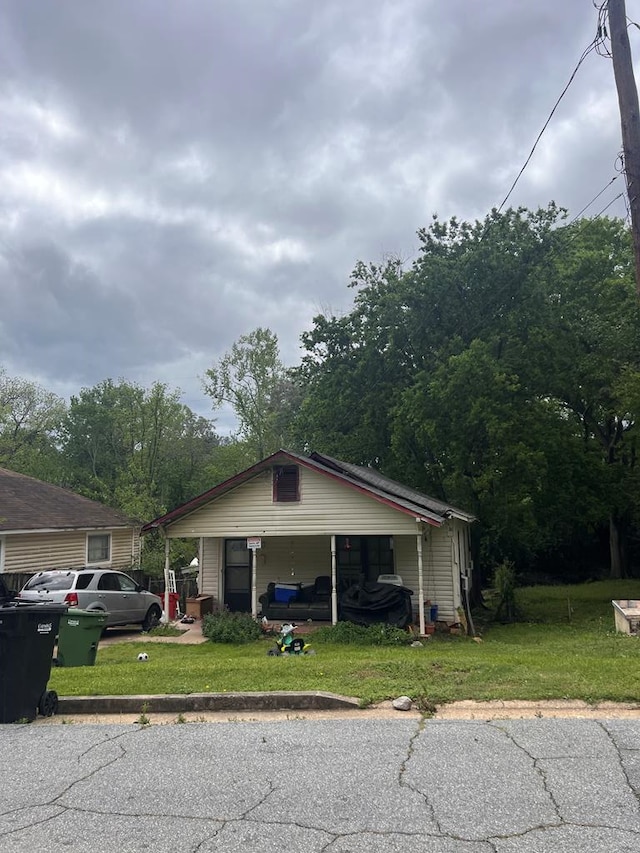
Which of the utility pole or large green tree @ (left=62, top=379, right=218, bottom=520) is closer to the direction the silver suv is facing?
the large green tree

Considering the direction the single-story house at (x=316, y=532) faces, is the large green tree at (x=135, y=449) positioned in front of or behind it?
behind

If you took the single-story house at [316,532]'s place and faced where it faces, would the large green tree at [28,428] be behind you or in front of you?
behind

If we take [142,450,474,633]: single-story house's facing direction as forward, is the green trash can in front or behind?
in front

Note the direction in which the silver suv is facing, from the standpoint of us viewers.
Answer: facing away from the viewer and to the right of the viewer

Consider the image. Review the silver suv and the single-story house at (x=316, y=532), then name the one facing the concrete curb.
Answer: the single-story house

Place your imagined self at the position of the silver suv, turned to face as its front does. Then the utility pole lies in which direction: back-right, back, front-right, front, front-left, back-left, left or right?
right

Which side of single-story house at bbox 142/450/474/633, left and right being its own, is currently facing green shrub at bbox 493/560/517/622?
left

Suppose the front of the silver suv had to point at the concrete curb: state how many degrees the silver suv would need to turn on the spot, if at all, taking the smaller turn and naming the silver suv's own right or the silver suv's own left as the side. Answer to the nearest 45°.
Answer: approximately 135° to the silver suv's own right

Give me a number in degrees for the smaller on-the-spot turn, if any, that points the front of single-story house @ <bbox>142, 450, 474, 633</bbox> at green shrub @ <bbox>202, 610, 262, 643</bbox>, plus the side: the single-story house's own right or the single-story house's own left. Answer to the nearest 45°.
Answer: approximately 45° to the single-story house's own right

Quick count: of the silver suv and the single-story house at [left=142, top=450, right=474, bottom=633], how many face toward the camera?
1

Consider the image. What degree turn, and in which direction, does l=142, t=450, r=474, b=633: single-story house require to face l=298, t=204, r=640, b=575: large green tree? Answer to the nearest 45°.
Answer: approximately 135° to its left

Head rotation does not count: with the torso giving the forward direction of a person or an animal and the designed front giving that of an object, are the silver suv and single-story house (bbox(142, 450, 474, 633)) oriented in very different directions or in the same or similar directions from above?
very different directions

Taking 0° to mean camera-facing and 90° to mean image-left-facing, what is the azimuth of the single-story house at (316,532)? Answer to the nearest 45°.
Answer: approximately 0°

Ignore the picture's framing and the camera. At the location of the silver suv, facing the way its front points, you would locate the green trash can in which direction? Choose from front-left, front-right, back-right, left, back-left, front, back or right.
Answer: back-right

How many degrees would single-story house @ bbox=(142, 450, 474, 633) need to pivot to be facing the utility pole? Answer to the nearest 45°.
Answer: approximately 45° to its left
